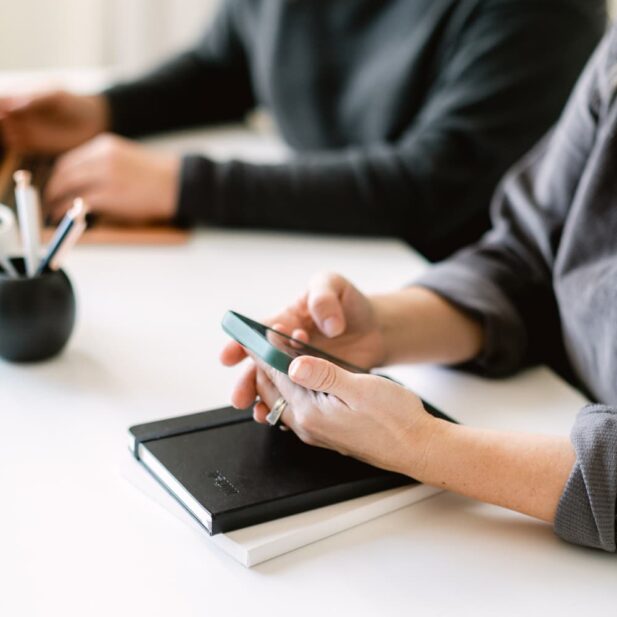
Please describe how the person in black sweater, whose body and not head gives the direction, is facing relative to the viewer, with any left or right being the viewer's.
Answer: facing the viewer and to the left of the viewer

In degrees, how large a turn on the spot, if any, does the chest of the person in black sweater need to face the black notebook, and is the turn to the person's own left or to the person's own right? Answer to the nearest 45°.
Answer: approximately 45° to the person's own left

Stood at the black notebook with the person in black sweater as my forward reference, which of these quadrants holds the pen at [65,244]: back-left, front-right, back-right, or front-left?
front-left

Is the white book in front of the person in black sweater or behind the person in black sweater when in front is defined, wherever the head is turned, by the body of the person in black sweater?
in front

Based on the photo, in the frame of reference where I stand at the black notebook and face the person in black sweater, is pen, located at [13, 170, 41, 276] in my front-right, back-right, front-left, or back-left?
front-left
